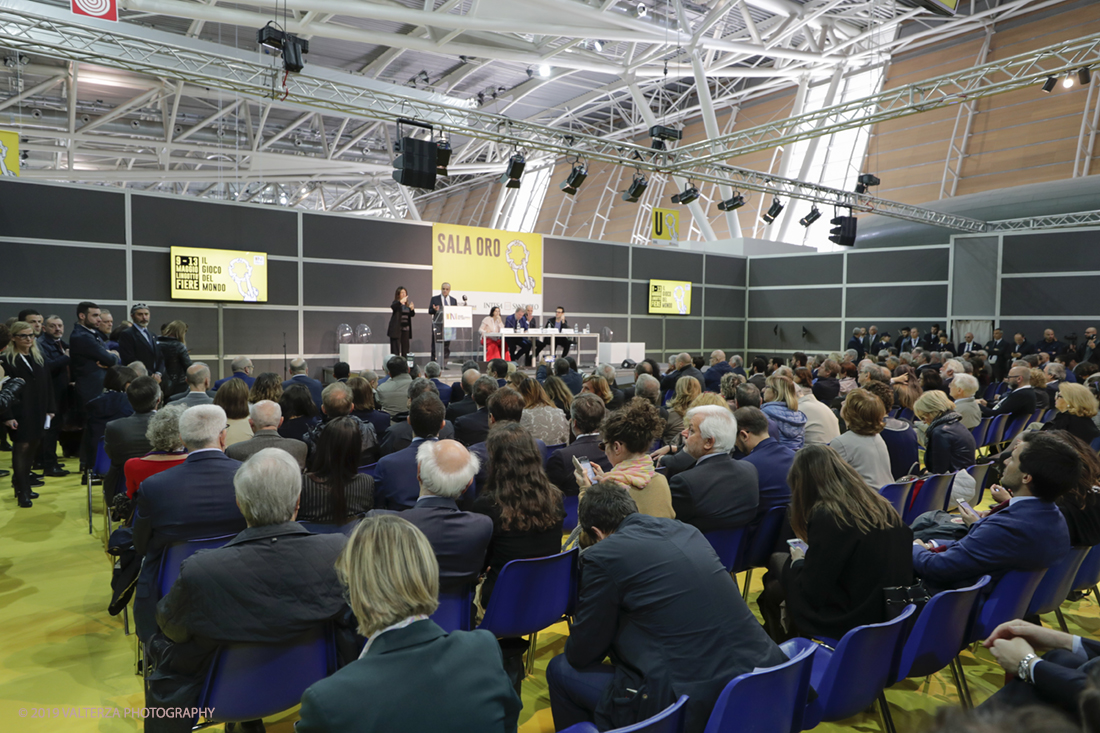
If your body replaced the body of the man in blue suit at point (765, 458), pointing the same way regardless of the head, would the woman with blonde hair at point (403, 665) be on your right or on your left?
on your left

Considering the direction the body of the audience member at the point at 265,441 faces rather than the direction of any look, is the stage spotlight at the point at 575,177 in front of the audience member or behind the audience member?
in front

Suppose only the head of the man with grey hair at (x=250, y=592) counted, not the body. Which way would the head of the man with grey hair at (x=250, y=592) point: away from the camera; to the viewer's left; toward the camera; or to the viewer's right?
away from the camera

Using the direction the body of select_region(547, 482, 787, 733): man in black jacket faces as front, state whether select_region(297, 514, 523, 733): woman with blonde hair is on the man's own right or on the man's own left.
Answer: on the man's own left

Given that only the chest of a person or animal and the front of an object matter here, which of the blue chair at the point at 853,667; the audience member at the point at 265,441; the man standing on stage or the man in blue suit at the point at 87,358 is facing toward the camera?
the man standing on stage

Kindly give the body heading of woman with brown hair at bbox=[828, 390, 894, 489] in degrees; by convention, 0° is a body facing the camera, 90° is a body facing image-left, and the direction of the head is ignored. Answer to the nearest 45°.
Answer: approximately 135°

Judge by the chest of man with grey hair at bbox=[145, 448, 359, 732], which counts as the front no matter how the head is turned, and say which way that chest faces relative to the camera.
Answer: away from the camera

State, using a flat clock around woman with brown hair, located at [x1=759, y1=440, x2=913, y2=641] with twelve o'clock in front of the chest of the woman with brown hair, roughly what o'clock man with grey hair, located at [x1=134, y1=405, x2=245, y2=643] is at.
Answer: The man with grey hair is roughly at 10 o'clock from the woman with brown hair.

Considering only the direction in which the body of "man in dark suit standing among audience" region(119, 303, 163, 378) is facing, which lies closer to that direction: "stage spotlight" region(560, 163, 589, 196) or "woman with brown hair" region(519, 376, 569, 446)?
the woman with brown hair

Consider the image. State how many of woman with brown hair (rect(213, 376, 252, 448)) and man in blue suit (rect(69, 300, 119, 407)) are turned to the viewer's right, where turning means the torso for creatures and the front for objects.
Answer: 1

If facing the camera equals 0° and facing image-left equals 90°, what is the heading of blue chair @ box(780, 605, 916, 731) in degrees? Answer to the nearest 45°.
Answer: approximately 135°

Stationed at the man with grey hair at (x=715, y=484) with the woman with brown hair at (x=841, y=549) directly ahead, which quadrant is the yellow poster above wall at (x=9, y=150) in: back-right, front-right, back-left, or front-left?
back-right

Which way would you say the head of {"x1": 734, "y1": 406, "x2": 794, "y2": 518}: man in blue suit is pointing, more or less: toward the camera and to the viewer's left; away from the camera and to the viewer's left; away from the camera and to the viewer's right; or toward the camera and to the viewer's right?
away from the camera and to the viewer's left

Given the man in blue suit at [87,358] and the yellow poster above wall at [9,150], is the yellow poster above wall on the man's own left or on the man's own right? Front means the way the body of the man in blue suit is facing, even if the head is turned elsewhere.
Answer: on the man's own left

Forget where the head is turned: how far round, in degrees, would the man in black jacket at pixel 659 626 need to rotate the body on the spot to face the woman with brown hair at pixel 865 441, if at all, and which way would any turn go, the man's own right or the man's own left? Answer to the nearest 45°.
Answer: approximately 90° to the man's own right

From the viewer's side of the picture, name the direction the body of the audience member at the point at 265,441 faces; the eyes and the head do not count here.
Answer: away from the camera
